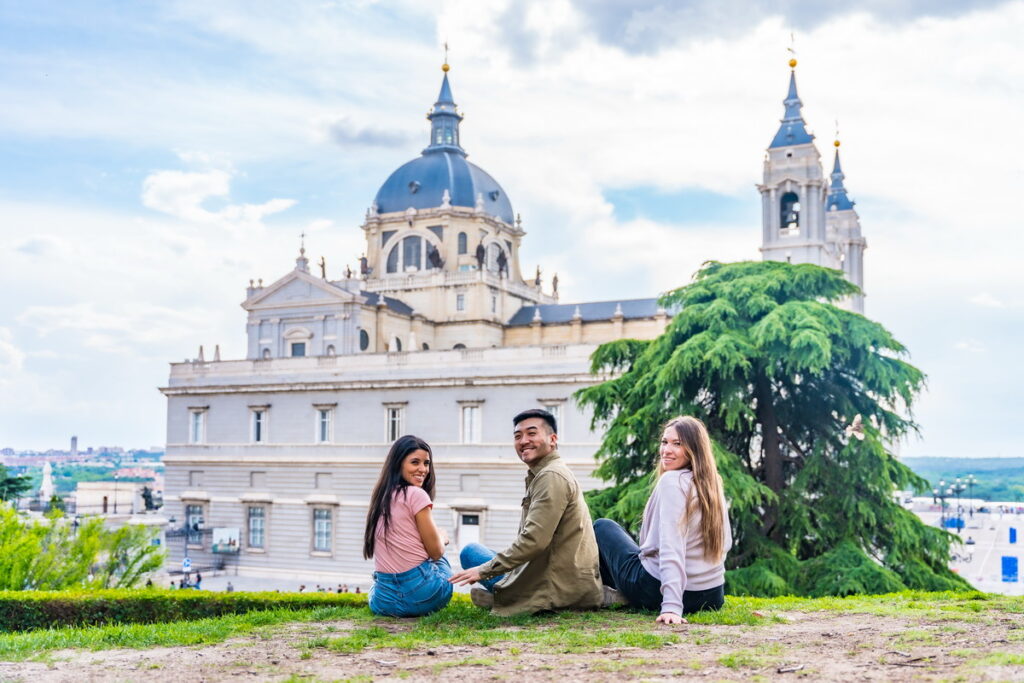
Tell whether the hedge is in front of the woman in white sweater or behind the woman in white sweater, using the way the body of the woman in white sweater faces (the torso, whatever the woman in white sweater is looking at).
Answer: in front

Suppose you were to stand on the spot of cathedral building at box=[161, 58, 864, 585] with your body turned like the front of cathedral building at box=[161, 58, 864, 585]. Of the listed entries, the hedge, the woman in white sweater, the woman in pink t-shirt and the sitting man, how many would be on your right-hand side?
4

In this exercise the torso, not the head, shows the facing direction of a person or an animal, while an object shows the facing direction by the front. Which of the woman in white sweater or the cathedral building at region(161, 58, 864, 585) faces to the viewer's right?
the cathedral building

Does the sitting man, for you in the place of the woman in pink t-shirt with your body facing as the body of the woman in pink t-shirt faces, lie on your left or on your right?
on your right

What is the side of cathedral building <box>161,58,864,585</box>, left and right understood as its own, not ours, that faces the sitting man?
right

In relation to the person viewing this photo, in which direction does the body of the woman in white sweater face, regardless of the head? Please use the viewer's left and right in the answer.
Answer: facing away from the viewer and to the left of the viewer

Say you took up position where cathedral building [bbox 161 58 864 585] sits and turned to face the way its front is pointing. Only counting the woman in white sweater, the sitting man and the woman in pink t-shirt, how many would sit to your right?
3

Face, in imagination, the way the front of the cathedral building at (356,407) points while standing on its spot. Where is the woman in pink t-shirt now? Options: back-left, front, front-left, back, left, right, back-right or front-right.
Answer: right

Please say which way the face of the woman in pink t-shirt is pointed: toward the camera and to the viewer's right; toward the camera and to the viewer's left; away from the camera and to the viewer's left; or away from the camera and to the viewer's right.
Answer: toward the camera and to the viewer's right

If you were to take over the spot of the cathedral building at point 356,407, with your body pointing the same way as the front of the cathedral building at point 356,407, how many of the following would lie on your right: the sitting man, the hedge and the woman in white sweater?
3

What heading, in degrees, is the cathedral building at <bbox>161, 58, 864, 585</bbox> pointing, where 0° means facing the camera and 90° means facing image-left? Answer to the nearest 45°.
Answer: approximately 270°

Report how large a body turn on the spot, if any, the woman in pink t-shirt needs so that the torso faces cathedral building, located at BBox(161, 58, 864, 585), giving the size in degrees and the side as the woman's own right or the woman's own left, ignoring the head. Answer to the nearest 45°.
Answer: approximately 45° to the woman's own left

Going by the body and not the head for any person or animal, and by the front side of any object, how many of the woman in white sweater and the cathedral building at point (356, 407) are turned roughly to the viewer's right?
1

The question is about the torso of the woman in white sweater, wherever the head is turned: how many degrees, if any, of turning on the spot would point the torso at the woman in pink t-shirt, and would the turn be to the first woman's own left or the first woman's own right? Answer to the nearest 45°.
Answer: approximately 45° to the first woman's own left

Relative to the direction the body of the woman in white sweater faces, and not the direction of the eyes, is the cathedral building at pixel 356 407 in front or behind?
in front
